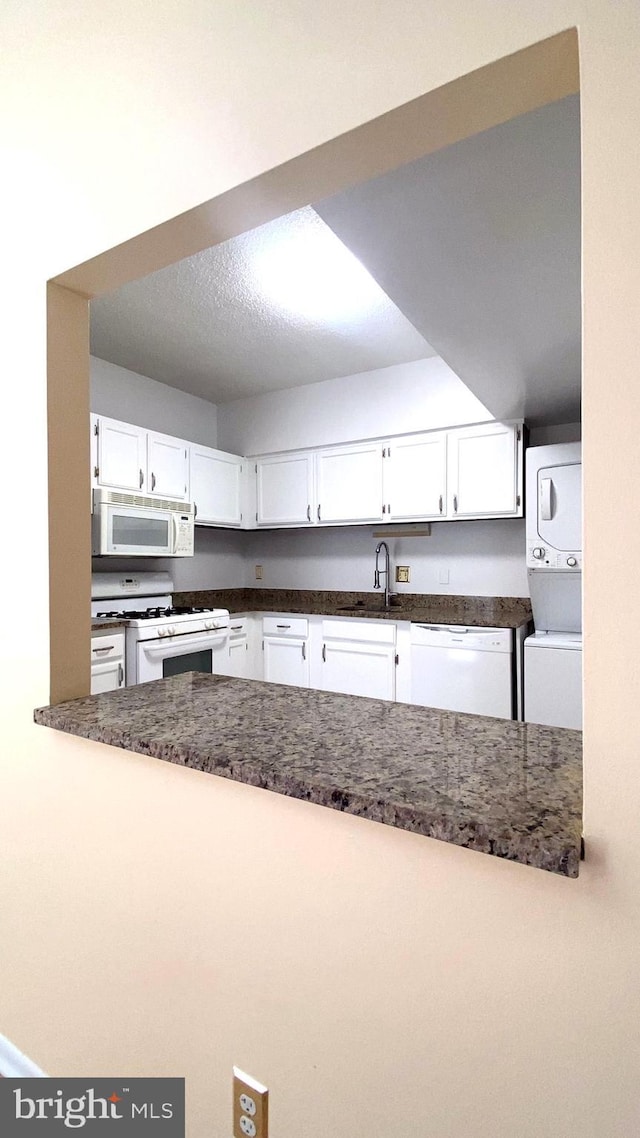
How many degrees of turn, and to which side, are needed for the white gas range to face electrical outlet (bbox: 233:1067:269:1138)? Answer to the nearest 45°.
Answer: approximately 45° to its right

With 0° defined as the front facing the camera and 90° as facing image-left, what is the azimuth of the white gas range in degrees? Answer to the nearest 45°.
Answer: approximately 315°

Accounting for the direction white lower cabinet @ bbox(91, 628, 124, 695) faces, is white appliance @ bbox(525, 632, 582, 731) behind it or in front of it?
in front

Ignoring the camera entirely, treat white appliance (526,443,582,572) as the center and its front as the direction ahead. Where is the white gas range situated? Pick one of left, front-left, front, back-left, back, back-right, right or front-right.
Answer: front-right

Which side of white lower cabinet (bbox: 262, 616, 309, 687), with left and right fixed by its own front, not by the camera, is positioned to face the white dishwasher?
left

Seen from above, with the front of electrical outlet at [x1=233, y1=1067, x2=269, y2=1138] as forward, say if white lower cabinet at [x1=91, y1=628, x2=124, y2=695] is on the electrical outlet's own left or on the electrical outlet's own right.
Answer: on the electrical outlet's own right

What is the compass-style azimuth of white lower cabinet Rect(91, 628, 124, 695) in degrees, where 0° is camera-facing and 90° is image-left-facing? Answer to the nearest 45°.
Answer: approximately 315°

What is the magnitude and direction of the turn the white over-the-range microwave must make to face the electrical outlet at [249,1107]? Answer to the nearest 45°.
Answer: approximately 45° to its right
